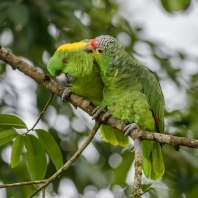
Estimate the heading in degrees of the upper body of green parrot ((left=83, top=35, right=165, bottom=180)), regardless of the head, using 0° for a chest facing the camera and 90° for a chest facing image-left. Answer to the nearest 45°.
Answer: approximately 45°

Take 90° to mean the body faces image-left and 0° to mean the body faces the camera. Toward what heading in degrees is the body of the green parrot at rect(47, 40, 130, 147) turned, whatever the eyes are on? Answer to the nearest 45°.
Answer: approximately 45°

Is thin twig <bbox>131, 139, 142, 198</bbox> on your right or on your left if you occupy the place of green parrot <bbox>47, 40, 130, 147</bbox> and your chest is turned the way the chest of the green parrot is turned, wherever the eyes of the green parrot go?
on your left
